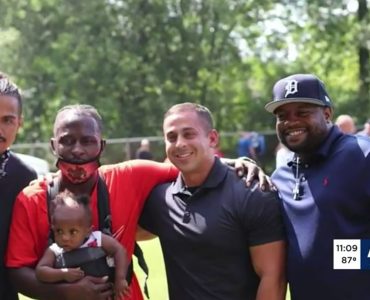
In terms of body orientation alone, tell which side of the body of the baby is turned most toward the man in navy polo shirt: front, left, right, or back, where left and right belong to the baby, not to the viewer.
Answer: left

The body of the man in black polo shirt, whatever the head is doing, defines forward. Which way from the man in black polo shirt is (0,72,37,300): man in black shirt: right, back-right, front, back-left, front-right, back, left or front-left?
front-right

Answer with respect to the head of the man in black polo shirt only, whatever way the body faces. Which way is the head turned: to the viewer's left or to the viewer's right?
to the viewer's left

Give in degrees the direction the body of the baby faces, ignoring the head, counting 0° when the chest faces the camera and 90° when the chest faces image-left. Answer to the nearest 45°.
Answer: approximately 0°

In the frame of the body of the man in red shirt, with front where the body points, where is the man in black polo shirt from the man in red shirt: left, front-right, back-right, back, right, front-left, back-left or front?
left

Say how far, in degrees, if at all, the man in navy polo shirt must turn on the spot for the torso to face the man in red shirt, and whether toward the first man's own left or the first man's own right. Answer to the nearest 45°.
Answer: approximately 45° to the first man's own right

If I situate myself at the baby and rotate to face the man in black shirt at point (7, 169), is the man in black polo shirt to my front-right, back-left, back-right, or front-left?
back-right

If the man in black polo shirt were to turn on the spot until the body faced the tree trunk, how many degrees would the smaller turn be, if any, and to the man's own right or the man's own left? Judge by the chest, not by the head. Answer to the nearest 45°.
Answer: approximately 135° to the man's own right
